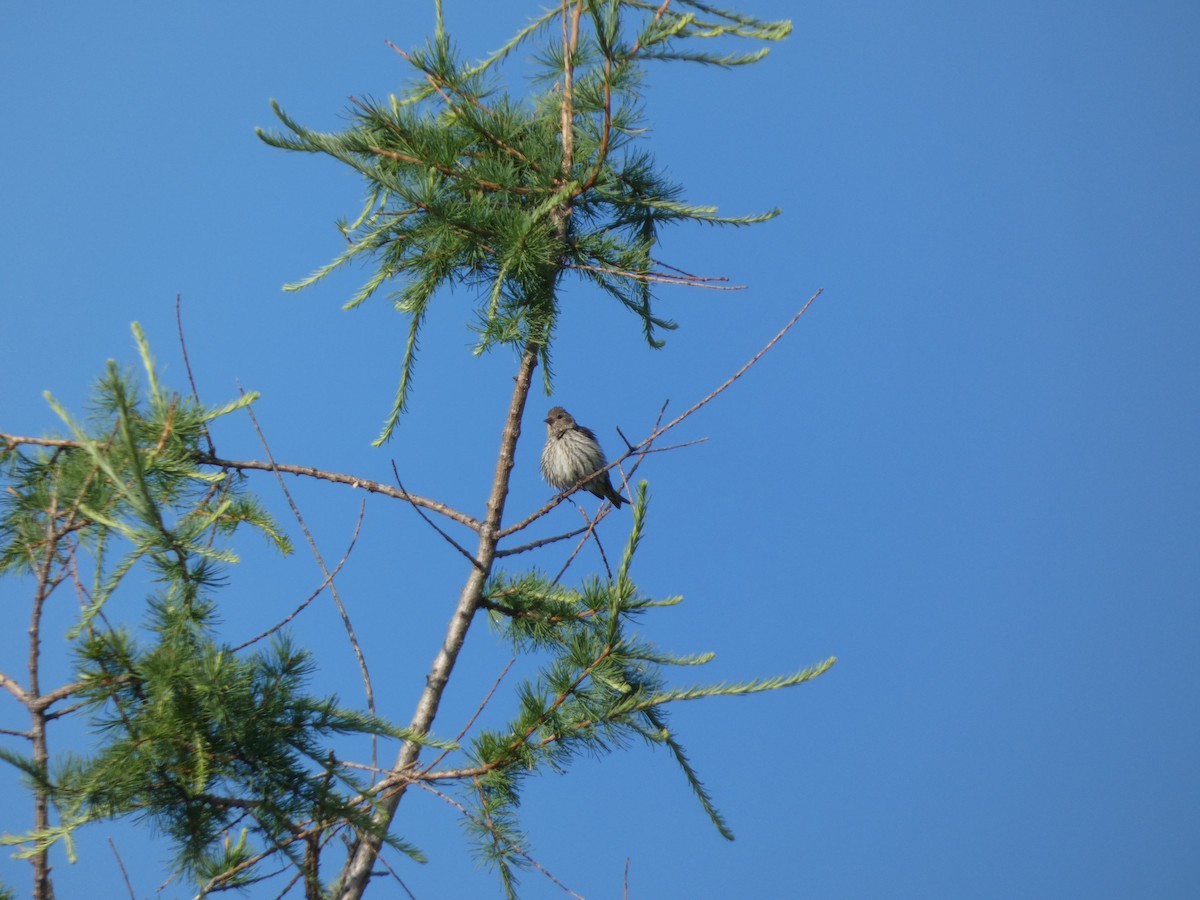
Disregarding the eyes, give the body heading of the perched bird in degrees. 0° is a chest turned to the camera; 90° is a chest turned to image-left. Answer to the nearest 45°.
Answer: approximately 45°
